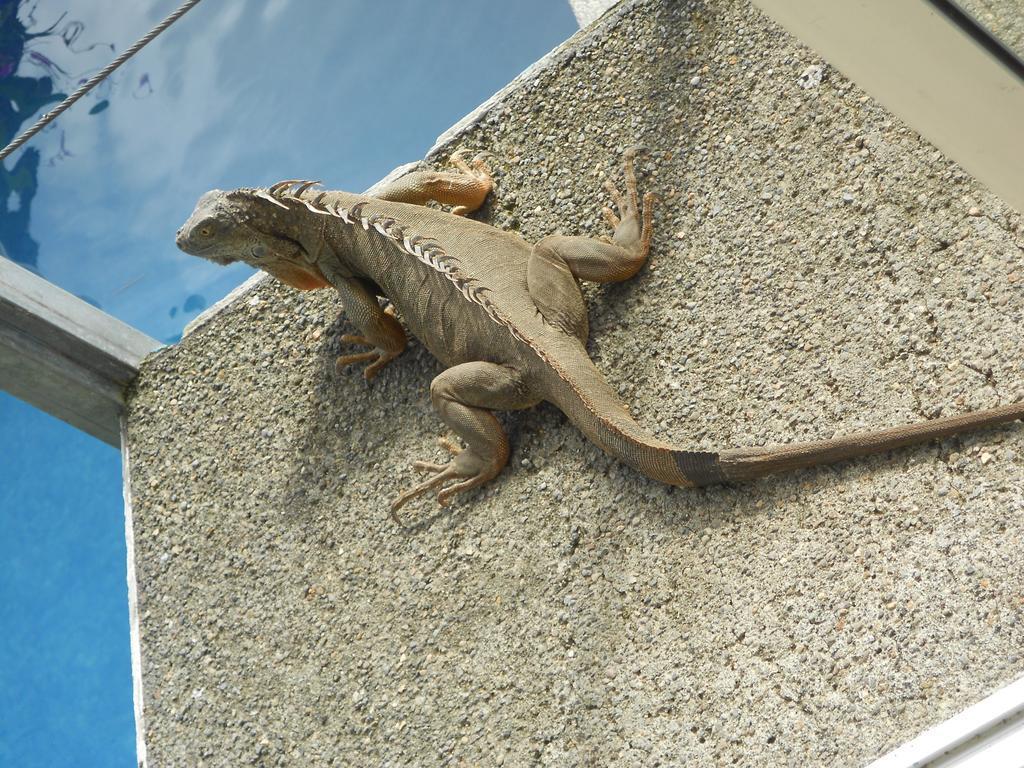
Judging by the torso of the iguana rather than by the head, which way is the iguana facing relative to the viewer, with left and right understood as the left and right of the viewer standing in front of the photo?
facing away from the viewer and to the left of the viewer
